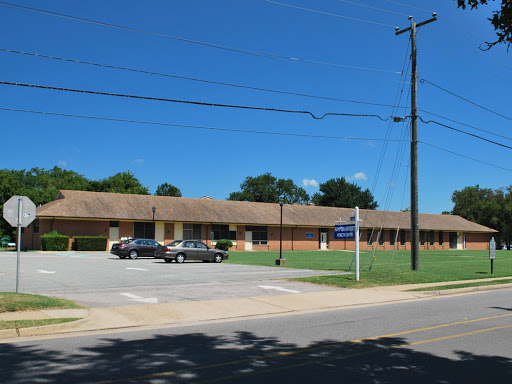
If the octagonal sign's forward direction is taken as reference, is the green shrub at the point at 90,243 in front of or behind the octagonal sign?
in front

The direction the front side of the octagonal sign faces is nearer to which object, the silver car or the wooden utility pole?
the silver car

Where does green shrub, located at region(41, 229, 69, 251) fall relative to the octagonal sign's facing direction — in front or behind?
in front

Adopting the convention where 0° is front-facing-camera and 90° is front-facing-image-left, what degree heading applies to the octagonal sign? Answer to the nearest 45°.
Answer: approximately 180°

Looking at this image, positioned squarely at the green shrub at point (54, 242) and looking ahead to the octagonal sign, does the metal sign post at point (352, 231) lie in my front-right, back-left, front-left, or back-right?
front-left

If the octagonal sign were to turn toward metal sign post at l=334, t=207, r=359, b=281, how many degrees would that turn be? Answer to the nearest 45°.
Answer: approximately 90° to its right

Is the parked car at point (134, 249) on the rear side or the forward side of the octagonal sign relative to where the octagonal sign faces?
on the forward side

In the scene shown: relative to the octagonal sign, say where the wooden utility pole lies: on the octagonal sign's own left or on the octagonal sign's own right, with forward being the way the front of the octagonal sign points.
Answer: on the octagonal sign's own right
